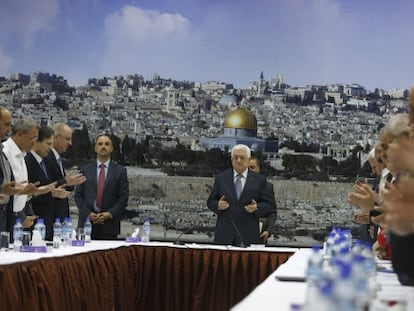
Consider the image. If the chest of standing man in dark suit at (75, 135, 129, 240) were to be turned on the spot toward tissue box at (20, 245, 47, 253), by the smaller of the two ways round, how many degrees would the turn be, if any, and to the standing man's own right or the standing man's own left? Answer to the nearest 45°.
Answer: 0° — they already face it

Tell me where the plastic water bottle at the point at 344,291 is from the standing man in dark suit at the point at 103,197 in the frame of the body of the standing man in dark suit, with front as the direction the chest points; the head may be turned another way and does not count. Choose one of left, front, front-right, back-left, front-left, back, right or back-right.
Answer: front

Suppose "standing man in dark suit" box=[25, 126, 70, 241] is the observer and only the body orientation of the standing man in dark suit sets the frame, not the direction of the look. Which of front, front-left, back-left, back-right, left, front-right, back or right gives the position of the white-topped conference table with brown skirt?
front

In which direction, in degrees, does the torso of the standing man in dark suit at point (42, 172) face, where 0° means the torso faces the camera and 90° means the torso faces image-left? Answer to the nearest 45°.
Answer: approximately 315°

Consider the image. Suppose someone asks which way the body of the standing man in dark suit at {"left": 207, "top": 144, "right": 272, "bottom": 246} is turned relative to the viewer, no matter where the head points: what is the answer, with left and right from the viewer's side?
facing the viewer

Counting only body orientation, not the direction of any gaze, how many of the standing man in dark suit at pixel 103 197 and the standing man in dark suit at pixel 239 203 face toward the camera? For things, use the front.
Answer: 2

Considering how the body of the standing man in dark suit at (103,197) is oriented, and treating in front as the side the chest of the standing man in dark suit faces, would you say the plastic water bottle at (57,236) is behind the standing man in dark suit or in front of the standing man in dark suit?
in front

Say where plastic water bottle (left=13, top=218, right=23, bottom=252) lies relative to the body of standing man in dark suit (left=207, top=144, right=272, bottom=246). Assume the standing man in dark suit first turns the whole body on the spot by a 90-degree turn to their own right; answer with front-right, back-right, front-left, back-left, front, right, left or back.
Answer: front-left

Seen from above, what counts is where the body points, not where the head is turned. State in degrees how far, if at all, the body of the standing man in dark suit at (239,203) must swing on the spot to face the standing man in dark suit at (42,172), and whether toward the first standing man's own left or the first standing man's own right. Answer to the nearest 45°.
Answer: approximately 90° to the first standing man's own right
